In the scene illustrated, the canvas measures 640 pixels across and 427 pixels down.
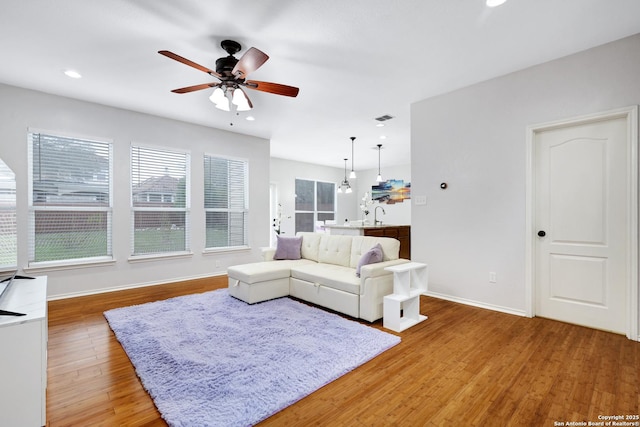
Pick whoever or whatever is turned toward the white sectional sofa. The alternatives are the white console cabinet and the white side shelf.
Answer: the white console cabinet

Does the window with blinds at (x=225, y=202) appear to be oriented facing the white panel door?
yes

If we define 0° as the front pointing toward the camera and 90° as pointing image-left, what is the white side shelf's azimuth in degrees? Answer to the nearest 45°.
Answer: approximately 315°

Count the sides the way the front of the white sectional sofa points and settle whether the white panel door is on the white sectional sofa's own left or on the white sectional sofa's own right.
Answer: on the white sectional sofa's own left

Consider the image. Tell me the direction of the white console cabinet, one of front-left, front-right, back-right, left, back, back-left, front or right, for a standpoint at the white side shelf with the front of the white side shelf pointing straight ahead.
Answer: right

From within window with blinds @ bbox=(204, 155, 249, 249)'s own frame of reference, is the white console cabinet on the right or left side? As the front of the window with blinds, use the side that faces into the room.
on its right

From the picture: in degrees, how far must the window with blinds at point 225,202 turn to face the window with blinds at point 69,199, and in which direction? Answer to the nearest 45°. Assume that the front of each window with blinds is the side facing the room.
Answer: approximately 90° to its right

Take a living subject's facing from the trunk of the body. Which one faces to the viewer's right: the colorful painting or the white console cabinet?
the white console cabinet

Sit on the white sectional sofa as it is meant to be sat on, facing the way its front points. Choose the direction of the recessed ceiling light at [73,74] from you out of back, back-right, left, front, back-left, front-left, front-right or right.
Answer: front-right

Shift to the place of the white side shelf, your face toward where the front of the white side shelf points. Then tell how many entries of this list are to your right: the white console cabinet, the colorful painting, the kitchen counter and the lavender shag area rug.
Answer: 2

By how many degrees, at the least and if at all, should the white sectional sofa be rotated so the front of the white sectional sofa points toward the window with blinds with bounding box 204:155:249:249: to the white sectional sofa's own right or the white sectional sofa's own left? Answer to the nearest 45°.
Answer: approximately 90° to the white sectional sofa's own right

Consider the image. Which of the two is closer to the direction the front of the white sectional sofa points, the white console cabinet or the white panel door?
the white console cabinet

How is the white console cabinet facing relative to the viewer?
to the viewer's right

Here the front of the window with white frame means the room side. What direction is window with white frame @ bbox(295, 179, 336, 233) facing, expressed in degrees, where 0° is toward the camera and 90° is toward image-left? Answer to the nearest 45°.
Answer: approximately 315°

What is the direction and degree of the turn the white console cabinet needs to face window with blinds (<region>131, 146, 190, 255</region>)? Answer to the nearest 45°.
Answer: approximately 45° to its left

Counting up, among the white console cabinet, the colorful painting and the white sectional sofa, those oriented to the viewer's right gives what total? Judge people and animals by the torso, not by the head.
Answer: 1

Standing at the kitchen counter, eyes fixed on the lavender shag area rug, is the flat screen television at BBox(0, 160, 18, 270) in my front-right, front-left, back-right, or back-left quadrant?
front-right
